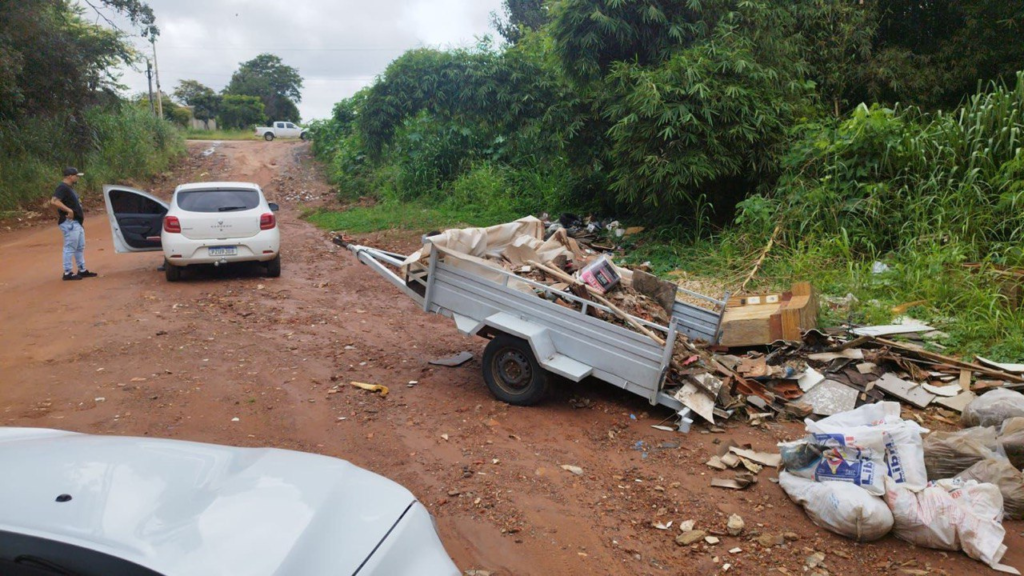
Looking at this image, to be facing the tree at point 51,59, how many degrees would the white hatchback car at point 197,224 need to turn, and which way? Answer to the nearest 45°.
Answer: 0° — it already faces it

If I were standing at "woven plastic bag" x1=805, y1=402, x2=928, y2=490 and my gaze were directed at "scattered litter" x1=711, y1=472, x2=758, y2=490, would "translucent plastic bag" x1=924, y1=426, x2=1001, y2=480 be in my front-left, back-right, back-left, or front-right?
back-right

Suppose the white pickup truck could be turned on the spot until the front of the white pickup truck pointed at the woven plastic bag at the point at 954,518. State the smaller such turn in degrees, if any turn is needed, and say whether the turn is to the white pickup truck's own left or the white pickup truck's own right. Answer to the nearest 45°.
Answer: approximately 90° to the white pickup truck's own right

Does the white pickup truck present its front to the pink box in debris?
no

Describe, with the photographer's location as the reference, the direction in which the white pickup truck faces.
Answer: facing to the right of the viewer

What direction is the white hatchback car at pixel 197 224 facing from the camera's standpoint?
away from the camera

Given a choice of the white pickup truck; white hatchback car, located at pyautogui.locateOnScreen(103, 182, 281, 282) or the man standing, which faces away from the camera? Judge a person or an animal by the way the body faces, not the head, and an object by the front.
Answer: the white hatchback car

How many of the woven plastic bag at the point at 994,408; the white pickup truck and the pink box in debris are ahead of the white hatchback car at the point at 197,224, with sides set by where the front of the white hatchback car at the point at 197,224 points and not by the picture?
1

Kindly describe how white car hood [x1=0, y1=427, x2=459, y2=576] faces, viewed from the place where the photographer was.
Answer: facing away from the viewer and to the right of the viewer

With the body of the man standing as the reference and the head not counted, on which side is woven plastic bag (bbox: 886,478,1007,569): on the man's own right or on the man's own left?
on the man's own right

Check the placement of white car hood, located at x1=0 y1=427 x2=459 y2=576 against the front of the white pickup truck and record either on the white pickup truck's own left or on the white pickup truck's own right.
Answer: on the white pickup truck's own right

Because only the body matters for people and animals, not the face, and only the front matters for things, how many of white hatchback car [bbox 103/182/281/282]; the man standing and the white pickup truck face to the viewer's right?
2

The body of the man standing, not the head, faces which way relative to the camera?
to the viewer's right

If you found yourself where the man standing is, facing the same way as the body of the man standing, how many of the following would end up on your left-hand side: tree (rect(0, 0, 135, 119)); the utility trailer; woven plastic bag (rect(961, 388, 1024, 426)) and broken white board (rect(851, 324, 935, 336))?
1

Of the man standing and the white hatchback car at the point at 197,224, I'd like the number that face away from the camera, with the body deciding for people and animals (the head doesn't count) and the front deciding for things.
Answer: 1

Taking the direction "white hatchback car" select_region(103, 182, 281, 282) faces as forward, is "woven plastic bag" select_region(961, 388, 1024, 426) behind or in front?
behind
